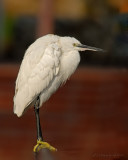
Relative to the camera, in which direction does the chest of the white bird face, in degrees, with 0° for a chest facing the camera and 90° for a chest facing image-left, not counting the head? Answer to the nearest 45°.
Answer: approximately 270°
